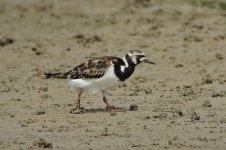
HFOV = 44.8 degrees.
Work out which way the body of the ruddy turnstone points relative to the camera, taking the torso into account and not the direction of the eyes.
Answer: to the viewer's right
